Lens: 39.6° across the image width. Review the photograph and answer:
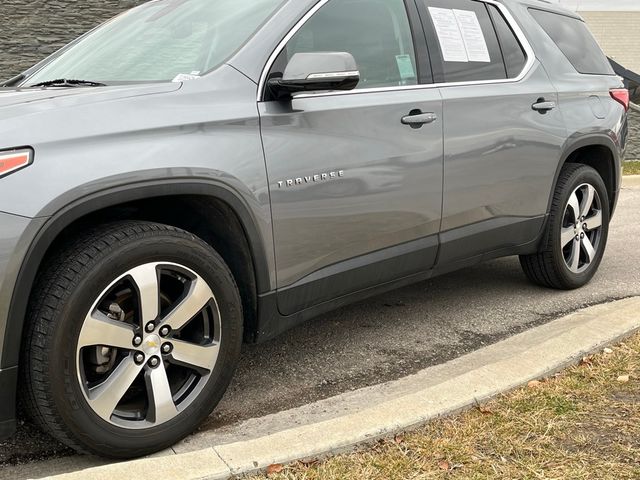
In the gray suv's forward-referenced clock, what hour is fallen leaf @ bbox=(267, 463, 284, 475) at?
The fallen leaf is roughly at 10 o'clock from the gray suv.

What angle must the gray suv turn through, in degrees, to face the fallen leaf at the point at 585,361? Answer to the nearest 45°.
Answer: approximately 135° to its left

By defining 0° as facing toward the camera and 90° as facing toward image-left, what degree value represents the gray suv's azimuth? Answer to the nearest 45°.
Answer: approximately 45°
